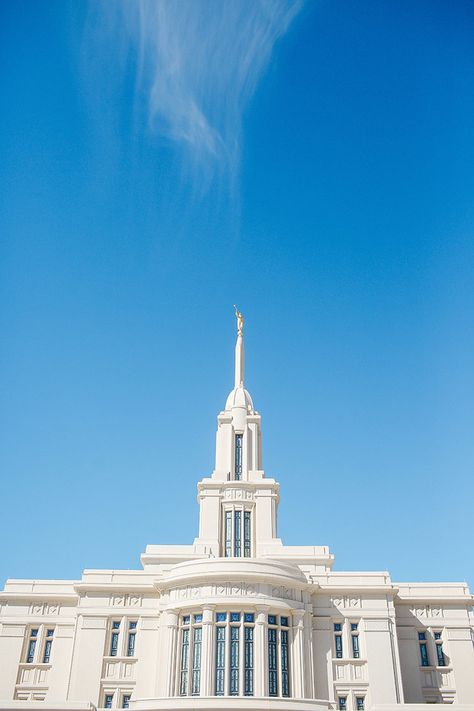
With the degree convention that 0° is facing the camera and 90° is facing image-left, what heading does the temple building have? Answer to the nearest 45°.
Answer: approximately 0°
